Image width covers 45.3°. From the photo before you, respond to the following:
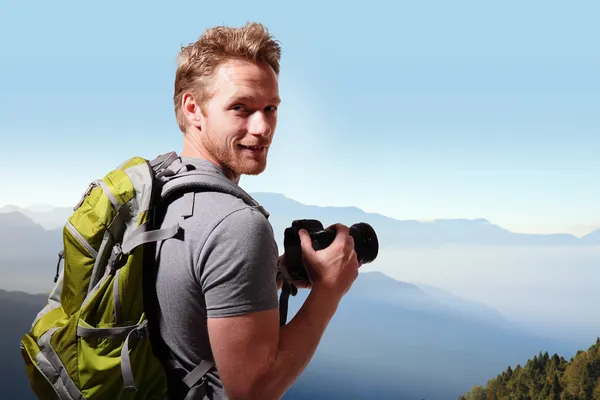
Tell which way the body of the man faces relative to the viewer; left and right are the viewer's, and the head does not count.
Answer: facing away from the viewer and to the right of the viewer
